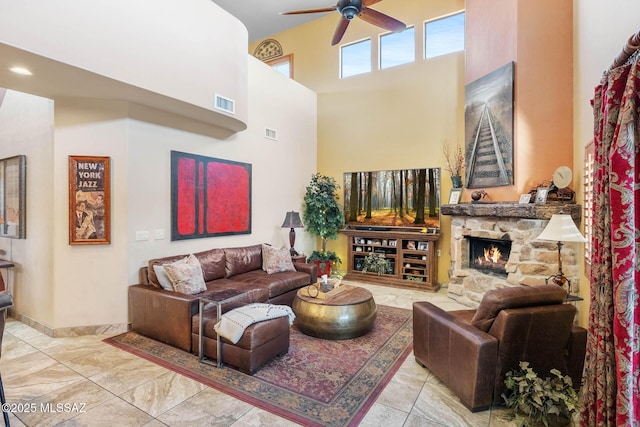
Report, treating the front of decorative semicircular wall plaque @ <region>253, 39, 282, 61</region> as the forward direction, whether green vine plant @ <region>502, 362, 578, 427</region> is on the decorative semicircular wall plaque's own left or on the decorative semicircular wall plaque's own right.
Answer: on the decorative semicircular wall plaque's own left

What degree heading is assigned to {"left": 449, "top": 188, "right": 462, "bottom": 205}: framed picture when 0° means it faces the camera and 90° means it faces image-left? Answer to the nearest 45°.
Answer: approximately 45°

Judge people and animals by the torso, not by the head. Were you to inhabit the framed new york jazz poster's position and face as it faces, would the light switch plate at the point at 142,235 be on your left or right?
on your left

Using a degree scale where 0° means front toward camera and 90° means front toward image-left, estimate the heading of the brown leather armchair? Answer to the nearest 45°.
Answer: approximately 135°

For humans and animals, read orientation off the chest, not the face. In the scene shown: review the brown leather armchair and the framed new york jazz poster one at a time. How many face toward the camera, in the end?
1
